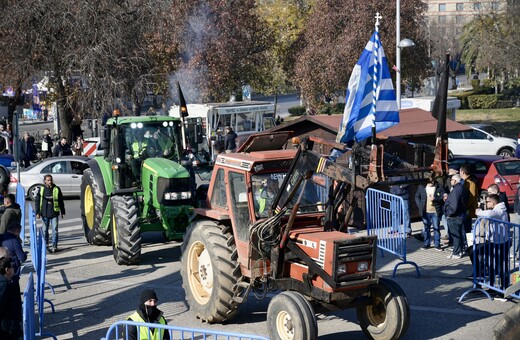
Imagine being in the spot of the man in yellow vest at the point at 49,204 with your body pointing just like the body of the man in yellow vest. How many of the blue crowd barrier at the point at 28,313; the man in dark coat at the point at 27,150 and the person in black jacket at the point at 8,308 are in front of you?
2

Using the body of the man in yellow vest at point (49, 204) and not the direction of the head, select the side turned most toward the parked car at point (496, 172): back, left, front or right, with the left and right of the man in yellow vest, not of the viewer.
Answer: left

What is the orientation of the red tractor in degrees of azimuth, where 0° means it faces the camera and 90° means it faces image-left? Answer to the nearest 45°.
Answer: approximately 315°

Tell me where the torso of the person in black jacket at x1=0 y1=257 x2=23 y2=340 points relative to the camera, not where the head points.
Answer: to the viewer's right

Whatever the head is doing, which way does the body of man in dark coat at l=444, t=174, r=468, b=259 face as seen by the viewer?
to the viewer's left

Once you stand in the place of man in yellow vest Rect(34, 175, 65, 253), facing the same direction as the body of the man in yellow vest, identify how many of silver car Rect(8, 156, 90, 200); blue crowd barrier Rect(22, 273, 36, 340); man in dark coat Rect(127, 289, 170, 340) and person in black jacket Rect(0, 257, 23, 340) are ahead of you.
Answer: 3

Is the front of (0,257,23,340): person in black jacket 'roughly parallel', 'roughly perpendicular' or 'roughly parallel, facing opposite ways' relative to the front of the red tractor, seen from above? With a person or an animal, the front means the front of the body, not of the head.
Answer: roughly perpendicular

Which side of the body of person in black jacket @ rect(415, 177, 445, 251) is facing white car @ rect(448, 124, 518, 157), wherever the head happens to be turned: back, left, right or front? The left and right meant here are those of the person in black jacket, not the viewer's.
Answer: back
